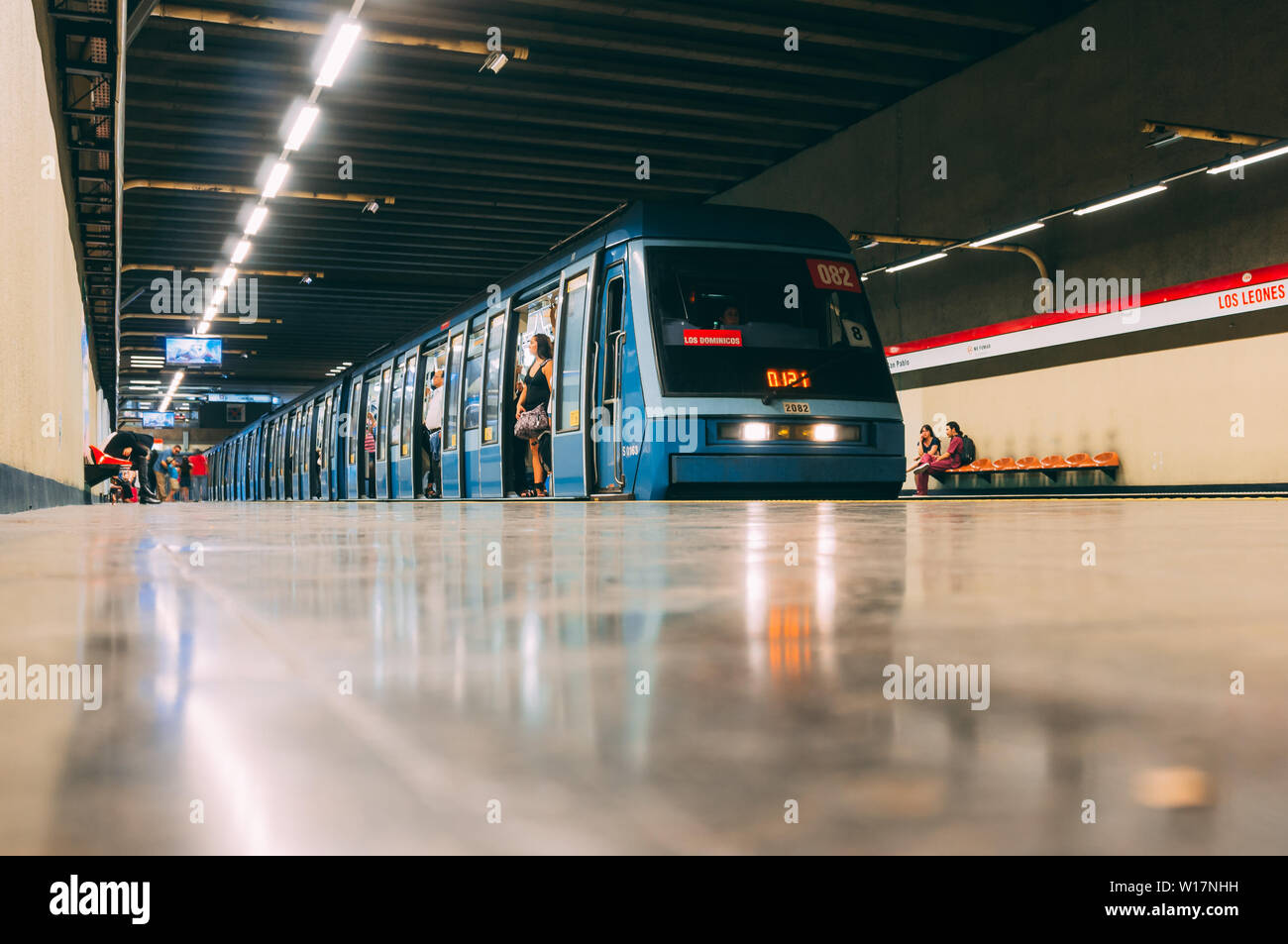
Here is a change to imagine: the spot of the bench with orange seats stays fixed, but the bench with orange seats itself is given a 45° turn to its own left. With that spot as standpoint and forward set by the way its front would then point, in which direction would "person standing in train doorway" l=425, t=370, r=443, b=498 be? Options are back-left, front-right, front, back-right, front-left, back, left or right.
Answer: front-right

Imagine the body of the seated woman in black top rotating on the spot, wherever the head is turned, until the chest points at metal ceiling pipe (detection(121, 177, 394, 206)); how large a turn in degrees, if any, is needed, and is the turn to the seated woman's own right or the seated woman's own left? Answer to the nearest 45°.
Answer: approximately 45° to the seated woman's own right

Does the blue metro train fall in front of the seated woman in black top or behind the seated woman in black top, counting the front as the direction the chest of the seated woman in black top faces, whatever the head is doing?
in front

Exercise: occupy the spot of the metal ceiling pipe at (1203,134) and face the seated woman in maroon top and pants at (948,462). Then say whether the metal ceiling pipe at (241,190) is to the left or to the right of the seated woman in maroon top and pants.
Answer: left

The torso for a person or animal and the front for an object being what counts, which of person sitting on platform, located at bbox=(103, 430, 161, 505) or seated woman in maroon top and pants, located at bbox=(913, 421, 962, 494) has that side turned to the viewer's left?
the seated woman in maroon top and pants

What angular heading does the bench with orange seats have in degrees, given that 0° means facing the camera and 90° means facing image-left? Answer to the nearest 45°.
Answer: approximately 45°

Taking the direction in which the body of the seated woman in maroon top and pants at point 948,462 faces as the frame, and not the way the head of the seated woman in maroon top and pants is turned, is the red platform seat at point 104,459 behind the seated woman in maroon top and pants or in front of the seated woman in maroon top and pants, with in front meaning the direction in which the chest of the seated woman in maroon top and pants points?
in front

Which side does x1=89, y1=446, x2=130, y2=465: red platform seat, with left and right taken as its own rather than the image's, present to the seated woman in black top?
front

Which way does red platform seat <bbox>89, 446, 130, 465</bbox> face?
to the viewer's right

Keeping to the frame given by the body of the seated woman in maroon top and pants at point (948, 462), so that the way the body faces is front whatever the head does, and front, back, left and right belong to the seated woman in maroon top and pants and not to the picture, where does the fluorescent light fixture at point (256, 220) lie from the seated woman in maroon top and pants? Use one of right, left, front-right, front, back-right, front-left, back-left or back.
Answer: front

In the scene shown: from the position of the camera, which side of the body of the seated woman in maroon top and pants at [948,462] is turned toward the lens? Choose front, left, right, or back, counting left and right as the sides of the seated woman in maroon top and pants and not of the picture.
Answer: left
